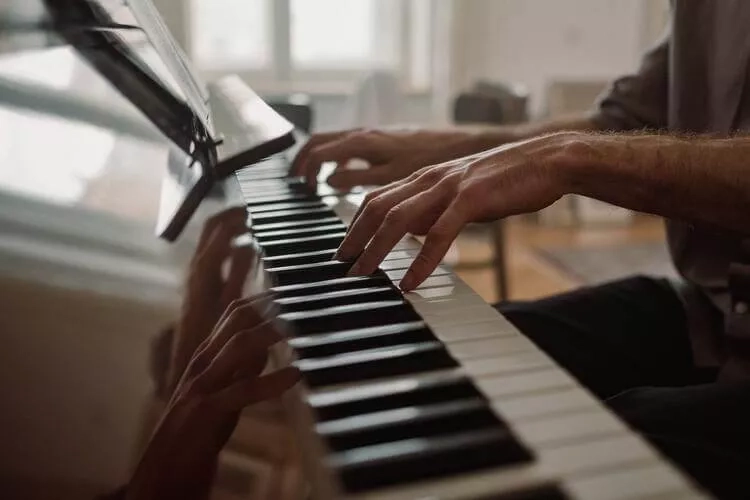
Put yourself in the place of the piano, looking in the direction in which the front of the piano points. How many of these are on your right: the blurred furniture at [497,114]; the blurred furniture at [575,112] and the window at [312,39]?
0

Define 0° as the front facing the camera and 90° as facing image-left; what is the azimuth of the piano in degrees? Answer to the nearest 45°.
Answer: approximately 270°

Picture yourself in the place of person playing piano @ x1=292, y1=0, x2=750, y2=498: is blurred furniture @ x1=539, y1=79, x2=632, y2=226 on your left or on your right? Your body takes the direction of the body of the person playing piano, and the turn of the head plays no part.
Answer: on your right

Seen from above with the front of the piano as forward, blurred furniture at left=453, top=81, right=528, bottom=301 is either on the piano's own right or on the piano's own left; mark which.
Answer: on the piano's own left

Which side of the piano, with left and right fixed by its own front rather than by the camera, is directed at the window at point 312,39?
left

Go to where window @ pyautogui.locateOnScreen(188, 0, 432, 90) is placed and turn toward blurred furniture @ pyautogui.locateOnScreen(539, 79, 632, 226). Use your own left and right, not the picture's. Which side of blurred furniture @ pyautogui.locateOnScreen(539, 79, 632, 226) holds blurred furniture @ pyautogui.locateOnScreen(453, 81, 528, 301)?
right

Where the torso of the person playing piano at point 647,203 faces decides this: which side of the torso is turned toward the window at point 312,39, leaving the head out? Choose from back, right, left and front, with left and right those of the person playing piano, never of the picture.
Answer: right

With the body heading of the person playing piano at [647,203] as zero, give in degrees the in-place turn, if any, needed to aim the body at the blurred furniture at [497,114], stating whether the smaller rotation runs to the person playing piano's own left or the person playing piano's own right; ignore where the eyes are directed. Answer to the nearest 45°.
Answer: approximately 90° to the person playing piano's own right

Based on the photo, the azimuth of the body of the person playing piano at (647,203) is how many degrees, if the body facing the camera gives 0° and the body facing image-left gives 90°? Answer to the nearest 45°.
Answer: approximately 90°

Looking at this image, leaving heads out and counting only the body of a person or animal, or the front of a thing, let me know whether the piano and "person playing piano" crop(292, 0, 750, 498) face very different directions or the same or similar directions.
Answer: very different directions

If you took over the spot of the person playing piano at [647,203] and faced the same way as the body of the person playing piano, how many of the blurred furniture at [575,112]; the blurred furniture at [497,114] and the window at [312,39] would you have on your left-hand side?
0
